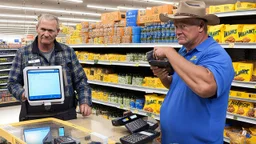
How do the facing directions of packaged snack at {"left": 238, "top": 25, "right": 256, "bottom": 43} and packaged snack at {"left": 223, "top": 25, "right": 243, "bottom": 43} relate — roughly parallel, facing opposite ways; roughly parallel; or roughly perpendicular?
roughly parallel

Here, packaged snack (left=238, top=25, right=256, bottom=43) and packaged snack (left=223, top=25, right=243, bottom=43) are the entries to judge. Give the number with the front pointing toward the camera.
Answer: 2

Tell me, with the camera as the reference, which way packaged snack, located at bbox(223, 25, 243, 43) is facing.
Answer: facing the viewer

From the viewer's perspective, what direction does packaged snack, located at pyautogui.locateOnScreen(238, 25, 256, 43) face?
toward the camera

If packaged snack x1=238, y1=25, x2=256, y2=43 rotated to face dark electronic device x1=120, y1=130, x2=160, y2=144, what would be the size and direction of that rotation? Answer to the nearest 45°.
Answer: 0° — it already faces it

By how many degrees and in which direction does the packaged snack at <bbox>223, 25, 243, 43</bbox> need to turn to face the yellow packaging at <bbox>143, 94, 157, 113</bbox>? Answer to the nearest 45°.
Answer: approximately 135° to its right
